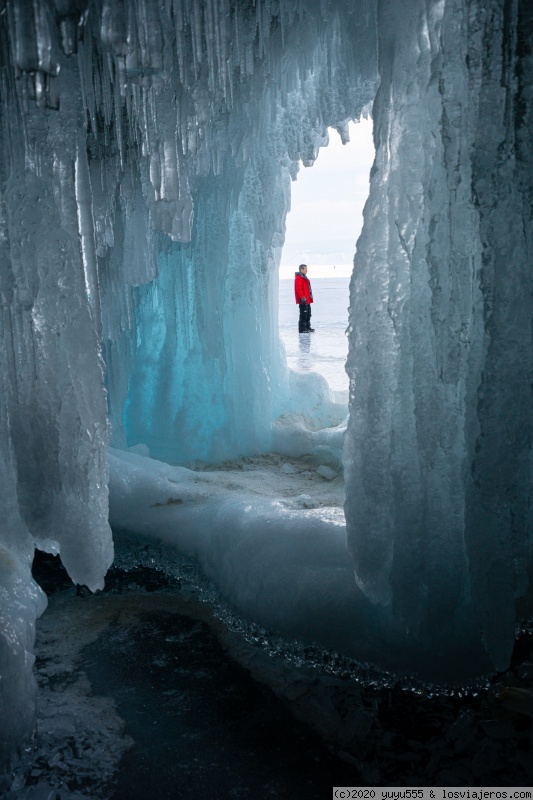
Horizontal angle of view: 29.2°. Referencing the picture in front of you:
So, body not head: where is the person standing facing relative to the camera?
to the viewer's right

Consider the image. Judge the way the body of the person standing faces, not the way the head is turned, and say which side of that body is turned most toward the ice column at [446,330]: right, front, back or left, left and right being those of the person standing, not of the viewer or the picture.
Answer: right
